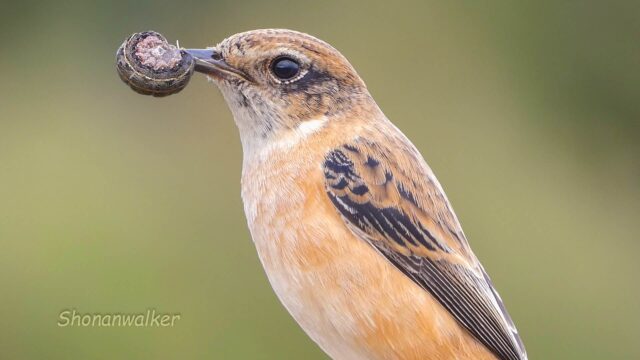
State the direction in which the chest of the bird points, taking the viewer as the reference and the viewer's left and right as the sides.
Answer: facing to the left of the viewer
